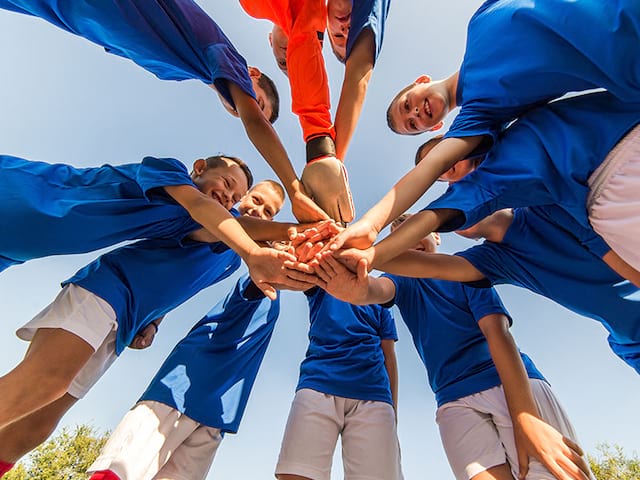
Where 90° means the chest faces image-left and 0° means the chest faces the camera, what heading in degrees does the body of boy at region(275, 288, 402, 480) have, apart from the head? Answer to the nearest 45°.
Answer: approximately 0°

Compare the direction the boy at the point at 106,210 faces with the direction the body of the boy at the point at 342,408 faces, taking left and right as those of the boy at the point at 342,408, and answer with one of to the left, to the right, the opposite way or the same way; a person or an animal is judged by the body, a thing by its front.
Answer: to the left

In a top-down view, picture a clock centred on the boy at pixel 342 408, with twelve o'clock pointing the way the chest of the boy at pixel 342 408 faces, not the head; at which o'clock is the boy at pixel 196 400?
the boy at pixel 196 400 is roughly at 3 o'clock from the boy at pixel 342 408.

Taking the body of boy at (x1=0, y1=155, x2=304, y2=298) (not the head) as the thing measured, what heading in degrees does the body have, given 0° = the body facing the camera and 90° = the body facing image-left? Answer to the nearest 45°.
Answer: approximately 315°

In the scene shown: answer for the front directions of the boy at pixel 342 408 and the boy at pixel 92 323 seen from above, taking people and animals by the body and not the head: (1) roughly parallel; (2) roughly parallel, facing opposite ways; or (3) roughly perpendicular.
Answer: roughly perpendicular

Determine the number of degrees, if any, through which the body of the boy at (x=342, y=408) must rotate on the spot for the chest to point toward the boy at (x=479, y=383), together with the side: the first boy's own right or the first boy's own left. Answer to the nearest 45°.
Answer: approximately 45° to the first boy's own left

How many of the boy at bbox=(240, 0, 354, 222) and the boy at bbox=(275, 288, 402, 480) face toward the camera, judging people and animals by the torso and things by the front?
2
